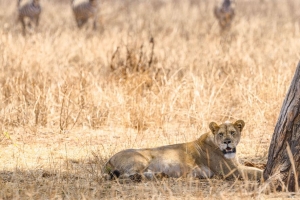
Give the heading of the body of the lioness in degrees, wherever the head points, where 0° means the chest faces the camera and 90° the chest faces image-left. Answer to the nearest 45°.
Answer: approximately 270°

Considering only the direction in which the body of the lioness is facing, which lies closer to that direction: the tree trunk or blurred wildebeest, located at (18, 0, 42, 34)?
the tree trunk

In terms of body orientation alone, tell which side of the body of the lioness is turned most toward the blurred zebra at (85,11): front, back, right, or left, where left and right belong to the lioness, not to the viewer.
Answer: left

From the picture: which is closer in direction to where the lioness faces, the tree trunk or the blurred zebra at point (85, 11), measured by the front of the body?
the tree trunk

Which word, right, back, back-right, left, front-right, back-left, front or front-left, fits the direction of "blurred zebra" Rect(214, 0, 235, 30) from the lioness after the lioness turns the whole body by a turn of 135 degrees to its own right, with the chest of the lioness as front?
back-right
